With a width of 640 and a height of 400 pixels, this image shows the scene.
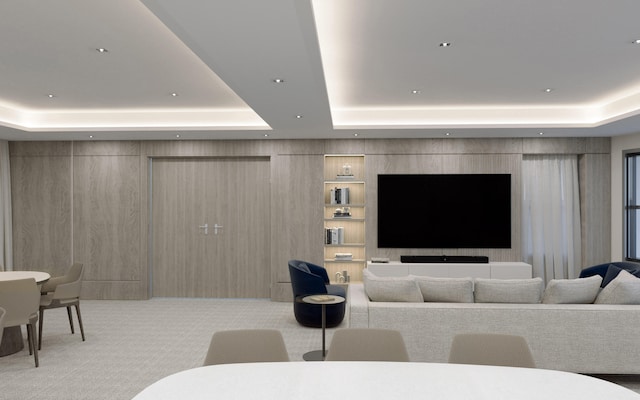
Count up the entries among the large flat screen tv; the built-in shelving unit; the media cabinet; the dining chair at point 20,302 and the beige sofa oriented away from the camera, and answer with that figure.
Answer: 2

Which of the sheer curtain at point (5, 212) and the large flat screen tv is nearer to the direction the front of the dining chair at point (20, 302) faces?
the sheer curtain

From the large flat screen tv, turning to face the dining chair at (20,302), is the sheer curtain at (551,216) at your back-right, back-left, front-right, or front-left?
back-left

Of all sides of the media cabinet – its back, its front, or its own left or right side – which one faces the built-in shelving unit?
right

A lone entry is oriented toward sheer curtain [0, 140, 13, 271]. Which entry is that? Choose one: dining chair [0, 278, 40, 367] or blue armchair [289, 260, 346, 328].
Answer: the dining chair

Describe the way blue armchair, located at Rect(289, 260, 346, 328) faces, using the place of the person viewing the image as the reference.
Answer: facing to the right of the viewer

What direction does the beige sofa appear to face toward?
away from the camera

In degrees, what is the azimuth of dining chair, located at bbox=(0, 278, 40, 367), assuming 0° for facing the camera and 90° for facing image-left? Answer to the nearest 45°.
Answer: approximately 180°

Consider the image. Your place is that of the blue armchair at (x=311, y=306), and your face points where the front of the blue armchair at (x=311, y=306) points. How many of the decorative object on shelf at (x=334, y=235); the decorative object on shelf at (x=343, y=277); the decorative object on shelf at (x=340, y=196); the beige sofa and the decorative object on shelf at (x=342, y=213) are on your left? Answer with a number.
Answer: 4

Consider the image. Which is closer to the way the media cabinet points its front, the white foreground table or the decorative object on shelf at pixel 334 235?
the white foreground table
